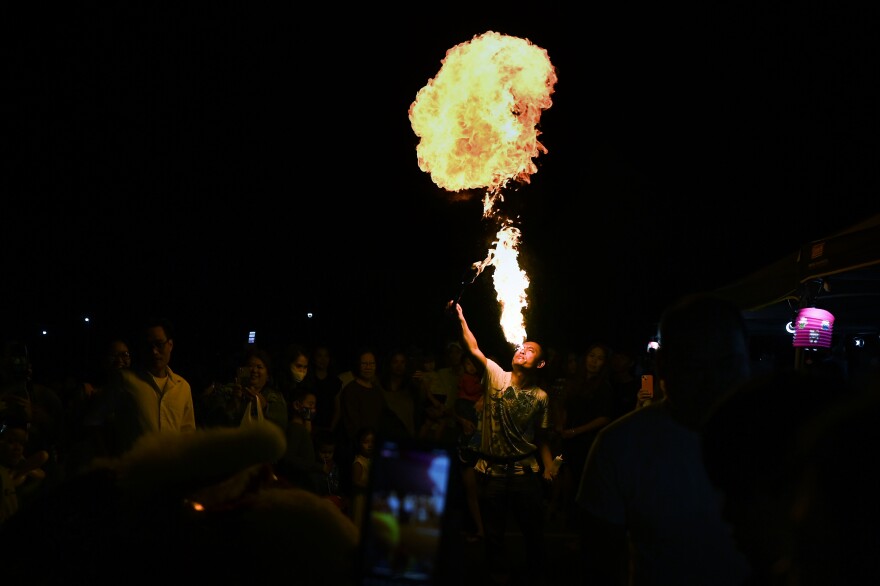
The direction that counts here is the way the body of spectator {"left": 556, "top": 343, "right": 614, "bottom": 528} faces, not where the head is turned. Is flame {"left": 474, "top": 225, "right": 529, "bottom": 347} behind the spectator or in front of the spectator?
in front

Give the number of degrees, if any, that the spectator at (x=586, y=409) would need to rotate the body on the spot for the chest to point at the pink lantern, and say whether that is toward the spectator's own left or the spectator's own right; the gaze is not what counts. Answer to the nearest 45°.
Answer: approximately 90° to the spectator's own left

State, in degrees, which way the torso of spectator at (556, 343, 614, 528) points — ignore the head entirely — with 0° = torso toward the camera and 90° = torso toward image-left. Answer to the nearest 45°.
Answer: approximately 45°

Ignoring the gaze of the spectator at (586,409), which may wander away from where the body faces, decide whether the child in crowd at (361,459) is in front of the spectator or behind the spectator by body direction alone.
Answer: in front

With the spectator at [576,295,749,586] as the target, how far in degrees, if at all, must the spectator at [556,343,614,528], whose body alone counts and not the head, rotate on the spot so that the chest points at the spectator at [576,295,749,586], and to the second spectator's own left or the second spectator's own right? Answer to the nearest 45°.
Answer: approximately 45° to the second spectator's own left
